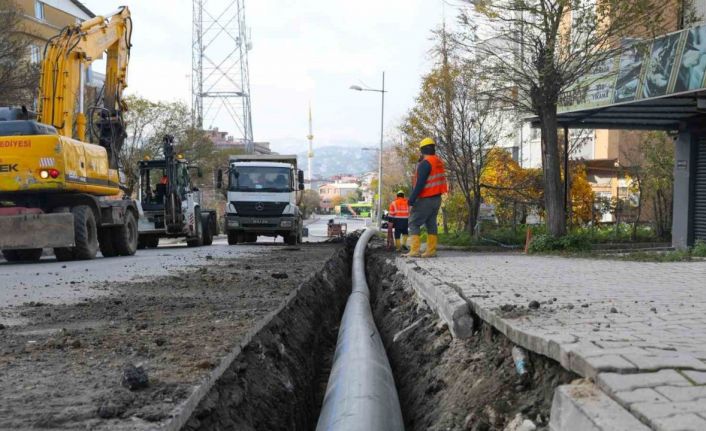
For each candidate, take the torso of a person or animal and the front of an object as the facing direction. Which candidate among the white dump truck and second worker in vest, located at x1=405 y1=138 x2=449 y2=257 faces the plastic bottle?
the white dump truck

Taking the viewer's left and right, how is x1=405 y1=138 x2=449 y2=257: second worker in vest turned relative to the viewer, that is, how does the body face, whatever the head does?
facing away from the viewer and to the left of the viewer

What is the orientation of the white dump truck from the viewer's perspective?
toward the camera

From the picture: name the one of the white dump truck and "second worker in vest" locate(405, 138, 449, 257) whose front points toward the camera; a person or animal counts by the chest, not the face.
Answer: the white dump truck

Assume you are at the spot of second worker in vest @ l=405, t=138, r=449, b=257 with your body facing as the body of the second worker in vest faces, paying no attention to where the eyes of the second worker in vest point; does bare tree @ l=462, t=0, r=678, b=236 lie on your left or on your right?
on your right

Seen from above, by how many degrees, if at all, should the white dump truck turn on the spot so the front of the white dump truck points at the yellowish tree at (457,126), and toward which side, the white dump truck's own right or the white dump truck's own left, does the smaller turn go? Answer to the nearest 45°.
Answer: approximately 90° to the white dump truck's own left

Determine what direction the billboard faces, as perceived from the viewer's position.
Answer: facing the viewer and to the left of the viewer

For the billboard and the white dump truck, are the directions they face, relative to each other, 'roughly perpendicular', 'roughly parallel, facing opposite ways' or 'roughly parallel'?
roughly perpendicular

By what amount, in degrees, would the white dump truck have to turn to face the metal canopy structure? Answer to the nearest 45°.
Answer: approximately 45° to its left

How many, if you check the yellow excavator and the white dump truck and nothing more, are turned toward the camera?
1
